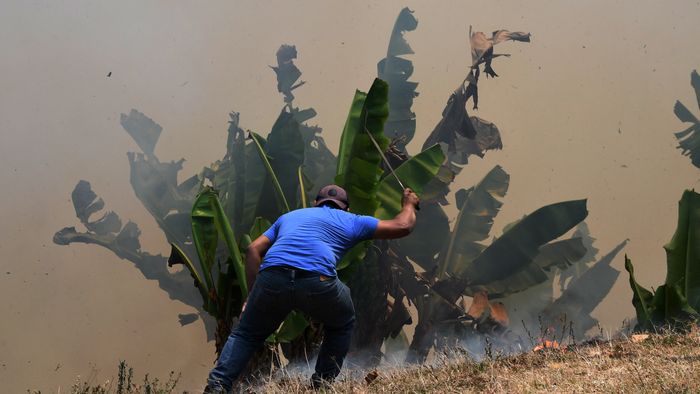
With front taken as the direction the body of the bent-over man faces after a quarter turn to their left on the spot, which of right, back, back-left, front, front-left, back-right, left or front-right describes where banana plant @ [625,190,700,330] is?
back-right

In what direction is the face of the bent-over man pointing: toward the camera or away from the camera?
away from the camera

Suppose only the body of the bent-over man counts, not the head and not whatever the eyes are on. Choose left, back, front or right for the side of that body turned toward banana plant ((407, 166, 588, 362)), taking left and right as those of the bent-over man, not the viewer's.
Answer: right

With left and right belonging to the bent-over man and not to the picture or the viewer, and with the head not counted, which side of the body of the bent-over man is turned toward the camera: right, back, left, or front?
back
